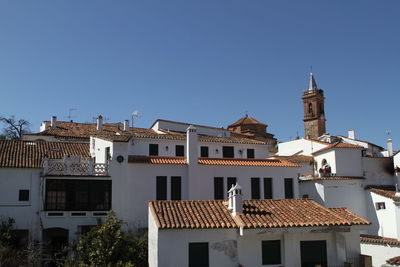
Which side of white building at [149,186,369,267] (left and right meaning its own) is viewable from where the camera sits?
front

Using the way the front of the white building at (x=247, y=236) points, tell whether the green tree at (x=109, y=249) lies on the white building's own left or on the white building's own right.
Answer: on the white building's own right
